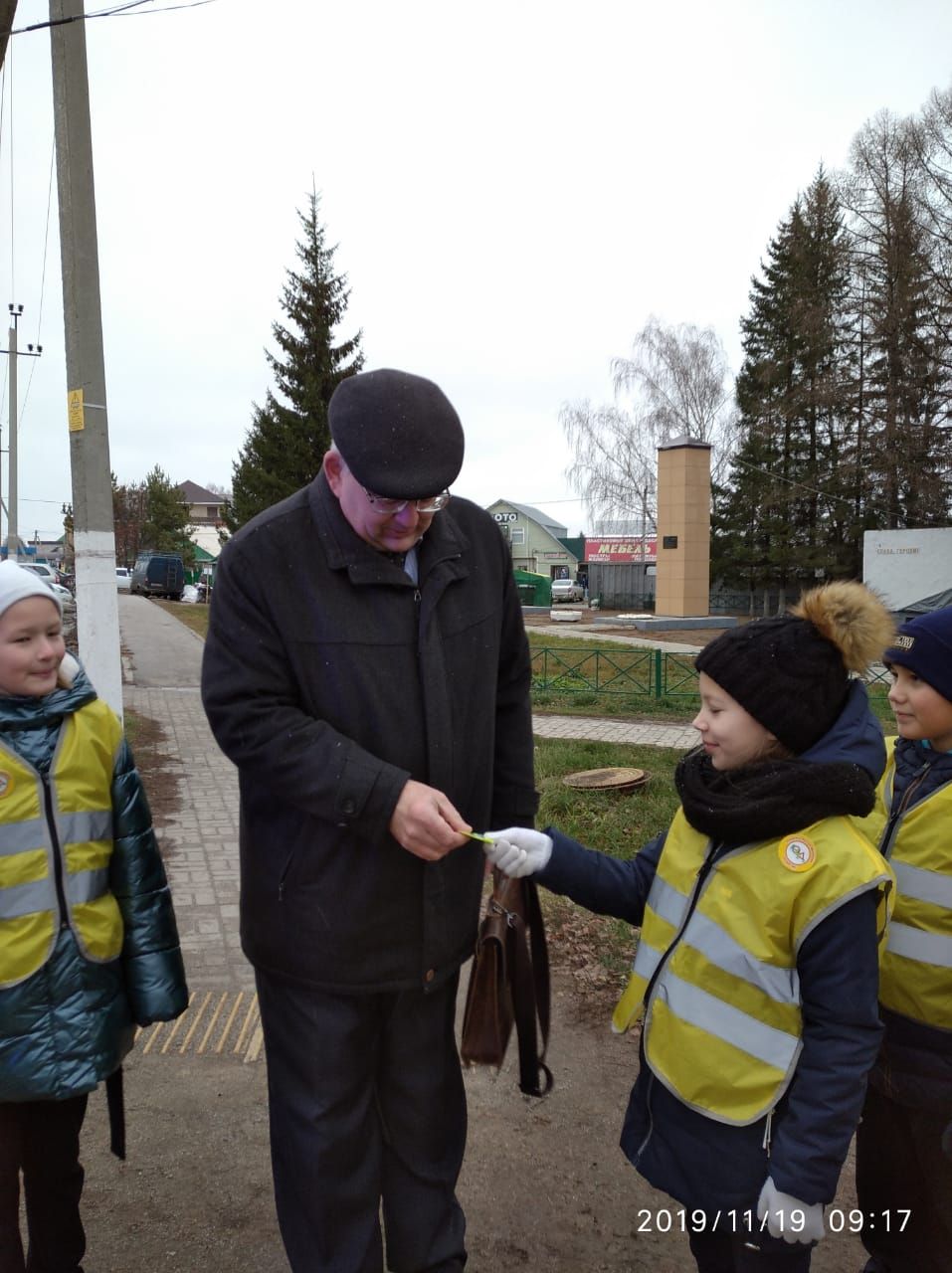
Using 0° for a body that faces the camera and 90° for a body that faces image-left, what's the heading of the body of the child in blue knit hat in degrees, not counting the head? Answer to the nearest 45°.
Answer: approximately 45°

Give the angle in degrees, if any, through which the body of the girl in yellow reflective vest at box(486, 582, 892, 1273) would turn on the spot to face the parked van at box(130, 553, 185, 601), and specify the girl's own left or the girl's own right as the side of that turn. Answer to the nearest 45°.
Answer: approximately 90° to the girl's own right

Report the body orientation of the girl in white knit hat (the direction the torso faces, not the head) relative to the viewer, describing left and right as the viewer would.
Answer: facing the viewer

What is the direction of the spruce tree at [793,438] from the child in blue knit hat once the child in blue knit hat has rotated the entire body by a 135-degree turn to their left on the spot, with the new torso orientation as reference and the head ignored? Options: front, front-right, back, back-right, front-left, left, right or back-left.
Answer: left

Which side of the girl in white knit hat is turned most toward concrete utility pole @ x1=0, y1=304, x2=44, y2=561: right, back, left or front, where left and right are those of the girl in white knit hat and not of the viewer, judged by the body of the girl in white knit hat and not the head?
back

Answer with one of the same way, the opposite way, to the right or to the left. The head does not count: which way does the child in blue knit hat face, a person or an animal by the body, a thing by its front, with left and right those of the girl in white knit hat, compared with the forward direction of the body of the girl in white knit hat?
to the right

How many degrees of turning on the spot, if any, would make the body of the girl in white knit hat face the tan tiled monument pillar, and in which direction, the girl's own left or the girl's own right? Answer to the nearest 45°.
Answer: approximately 135° to the girl's own left

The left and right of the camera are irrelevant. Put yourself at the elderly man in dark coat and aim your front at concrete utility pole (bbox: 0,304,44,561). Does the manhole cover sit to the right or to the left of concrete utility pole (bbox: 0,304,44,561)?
right

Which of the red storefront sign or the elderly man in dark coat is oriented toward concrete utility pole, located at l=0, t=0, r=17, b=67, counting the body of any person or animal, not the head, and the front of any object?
the red storefront sign

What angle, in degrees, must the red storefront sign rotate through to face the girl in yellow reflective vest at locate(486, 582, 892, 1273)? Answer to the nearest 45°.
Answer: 0° — it already faces them

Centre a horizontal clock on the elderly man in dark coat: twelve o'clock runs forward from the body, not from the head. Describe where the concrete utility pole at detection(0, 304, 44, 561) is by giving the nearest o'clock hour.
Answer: The concrete utility pole is roughly at 7 o'clock from the elderly man in dark coat.

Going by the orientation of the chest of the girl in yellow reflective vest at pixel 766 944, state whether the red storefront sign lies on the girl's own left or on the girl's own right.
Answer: on the girl's own right

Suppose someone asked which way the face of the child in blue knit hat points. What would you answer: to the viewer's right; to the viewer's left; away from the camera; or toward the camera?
to the viewer's left

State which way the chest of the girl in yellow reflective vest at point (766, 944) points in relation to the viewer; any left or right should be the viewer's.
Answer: facing the viewer and to the left of the viewer
